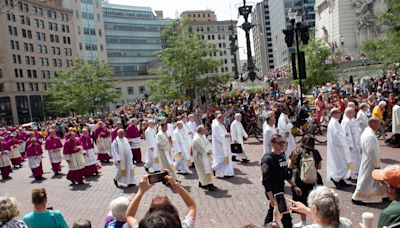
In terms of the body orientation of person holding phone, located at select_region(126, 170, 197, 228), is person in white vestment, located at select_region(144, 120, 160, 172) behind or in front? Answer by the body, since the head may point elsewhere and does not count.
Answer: in front

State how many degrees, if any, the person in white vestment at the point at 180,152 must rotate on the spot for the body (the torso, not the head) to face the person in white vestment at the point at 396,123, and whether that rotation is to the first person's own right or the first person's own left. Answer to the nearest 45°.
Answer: approximately 45° to the first person's own left

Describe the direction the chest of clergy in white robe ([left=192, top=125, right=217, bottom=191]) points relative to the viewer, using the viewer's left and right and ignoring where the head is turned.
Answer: facing the viewer and to the right of the viewer

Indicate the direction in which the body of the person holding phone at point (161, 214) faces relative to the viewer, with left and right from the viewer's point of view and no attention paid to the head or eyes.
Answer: facing away from the viewer

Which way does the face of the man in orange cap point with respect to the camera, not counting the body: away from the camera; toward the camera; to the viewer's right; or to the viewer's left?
to the viewer's left

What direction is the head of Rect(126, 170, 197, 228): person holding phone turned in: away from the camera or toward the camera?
away from the camera
